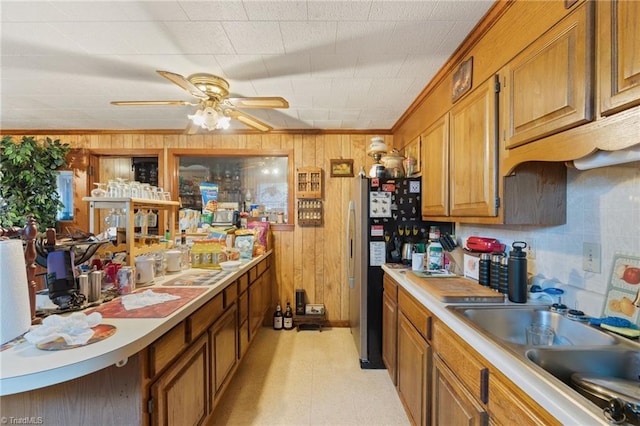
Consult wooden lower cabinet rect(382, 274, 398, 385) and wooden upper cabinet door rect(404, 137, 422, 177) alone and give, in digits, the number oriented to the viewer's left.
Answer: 2

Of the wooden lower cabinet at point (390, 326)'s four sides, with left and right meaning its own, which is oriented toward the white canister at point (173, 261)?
front

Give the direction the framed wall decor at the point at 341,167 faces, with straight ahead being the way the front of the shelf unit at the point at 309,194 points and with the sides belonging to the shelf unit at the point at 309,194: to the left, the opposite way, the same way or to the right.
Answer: the same way

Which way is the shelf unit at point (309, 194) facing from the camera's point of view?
toward the camera

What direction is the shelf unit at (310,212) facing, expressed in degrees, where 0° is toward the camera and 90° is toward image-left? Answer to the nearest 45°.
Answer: approximately 0°

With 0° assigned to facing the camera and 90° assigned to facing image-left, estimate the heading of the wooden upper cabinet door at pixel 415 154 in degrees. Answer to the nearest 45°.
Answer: approximately 90°

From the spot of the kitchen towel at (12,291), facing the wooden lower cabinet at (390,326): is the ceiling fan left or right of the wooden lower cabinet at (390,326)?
left

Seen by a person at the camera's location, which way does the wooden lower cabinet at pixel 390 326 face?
facing to the left of the viewer

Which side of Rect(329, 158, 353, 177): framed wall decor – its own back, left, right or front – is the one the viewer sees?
front

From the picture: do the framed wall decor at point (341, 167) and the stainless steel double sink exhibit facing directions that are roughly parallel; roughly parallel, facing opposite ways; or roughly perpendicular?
roughly perpendicular

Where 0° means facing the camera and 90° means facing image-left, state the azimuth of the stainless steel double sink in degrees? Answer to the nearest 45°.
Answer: approximately 45°

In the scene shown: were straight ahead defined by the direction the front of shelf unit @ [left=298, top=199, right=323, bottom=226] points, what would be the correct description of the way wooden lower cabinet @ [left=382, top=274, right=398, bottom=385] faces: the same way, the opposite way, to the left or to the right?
to the right

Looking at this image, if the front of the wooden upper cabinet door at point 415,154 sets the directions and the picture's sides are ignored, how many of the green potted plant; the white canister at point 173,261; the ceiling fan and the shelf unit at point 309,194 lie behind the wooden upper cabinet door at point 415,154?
0
